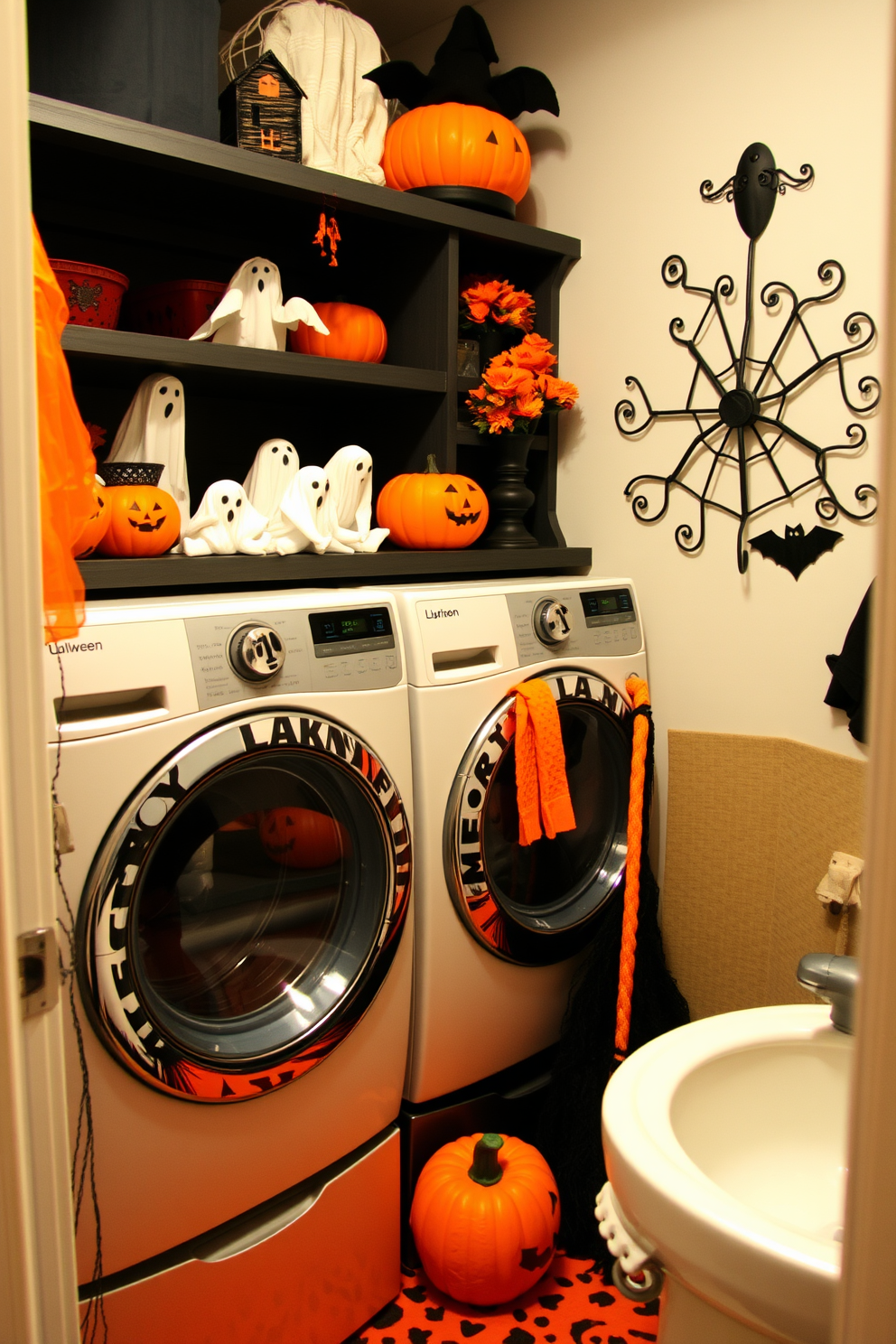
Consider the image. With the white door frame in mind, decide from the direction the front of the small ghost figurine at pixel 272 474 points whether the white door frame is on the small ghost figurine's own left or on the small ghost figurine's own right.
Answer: on the small ghost figurine's own right

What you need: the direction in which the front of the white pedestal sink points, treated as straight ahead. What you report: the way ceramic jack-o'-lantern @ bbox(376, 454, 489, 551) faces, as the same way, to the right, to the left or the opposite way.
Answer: to the left

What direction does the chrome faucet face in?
to the viewer's left

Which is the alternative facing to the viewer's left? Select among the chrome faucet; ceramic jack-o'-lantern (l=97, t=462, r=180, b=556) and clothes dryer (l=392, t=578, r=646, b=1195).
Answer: the chrome faucet

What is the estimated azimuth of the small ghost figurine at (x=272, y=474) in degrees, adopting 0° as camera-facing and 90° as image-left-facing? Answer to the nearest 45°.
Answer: approximately 315°

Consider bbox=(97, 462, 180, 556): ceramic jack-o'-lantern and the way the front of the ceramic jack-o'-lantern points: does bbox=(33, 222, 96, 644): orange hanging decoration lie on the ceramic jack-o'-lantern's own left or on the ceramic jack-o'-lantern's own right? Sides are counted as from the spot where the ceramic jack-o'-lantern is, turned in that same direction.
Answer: on the ceramic jack-o'-lantern's own right
